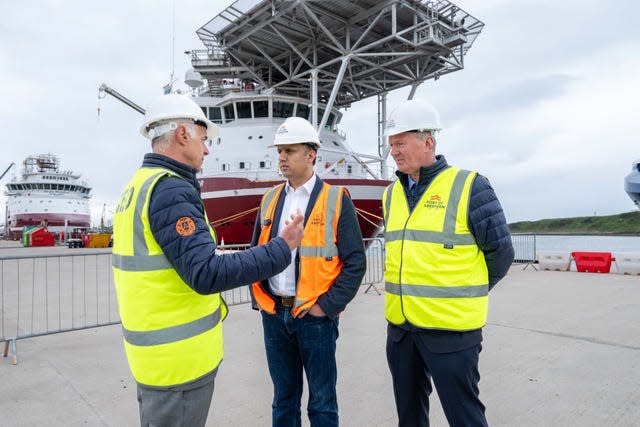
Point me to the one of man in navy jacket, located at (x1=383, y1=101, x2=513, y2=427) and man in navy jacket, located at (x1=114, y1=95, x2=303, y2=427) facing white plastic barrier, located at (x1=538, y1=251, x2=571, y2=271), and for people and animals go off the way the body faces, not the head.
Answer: man in navy jacket, located at (x1=114, y1=95, x2=303, y2=427)

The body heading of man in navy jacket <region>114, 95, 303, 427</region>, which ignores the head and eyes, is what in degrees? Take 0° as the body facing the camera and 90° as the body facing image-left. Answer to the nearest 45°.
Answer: approximately 225°

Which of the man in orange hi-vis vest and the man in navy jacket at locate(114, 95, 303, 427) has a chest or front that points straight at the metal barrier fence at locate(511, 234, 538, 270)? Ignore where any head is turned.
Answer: the man in navy jacket

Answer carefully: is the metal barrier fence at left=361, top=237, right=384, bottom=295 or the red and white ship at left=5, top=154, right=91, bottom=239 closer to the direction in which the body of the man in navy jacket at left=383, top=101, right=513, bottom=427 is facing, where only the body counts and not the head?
the red and white ship

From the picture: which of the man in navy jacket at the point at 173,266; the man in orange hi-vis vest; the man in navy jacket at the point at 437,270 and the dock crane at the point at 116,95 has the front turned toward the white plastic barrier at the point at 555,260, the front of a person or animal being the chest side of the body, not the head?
the man in navy jacket at the point at 173,266
